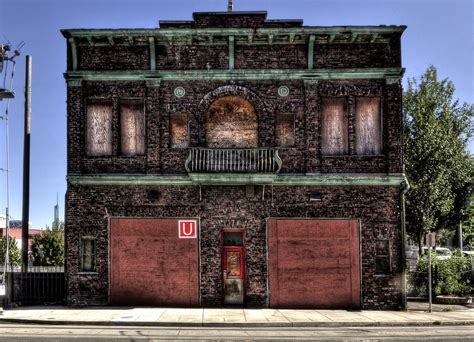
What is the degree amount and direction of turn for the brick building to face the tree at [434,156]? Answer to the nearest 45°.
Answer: approximately 135° to its left

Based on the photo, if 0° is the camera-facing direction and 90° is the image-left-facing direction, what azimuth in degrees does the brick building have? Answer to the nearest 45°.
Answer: approximately 0°

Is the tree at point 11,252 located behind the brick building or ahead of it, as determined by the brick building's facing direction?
behind

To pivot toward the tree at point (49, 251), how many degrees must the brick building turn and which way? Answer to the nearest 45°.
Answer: approximately 135° to its right

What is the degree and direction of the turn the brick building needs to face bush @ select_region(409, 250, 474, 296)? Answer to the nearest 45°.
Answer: approximately 90° to its left
